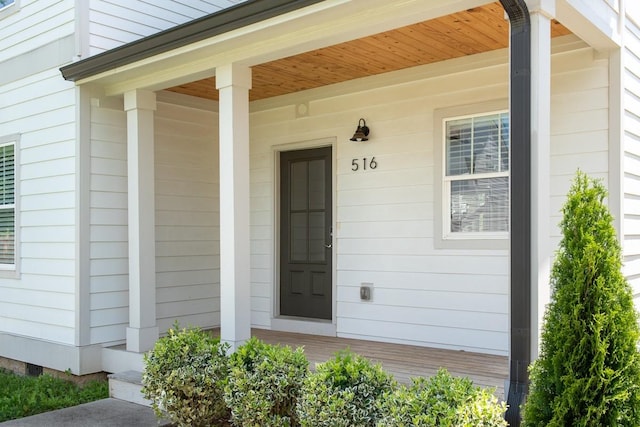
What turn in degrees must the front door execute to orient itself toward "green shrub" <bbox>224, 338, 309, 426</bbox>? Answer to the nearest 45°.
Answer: approximately 45° to its left

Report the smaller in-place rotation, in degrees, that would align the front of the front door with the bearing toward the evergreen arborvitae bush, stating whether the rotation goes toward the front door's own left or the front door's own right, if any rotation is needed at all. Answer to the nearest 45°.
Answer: approximately 45° to the front door's own left

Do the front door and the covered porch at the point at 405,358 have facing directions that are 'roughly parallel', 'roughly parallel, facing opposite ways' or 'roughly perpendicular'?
roughly parallel

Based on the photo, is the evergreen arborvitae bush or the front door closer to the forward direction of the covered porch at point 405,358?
the evergreen arborvitae bush

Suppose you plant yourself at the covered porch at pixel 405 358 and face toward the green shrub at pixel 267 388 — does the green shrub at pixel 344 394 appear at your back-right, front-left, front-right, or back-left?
front-left

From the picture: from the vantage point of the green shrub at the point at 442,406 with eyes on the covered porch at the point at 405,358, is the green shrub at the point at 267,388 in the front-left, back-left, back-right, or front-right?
front-left

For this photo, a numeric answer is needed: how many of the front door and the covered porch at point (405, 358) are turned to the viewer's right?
0

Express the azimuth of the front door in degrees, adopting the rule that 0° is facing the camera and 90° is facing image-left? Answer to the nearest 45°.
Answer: approximately 45°

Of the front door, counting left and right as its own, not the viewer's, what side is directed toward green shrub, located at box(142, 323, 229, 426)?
front

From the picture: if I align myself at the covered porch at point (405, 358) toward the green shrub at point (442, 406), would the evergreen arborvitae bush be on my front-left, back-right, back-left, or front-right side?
front-left

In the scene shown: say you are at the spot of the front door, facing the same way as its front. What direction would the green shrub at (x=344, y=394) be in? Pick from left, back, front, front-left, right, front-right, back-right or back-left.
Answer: front-left

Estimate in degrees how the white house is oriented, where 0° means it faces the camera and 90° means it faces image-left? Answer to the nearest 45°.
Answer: approximately 45°

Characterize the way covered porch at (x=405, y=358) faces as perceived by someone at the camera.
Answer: facing the viewer and to the left of the viewer
